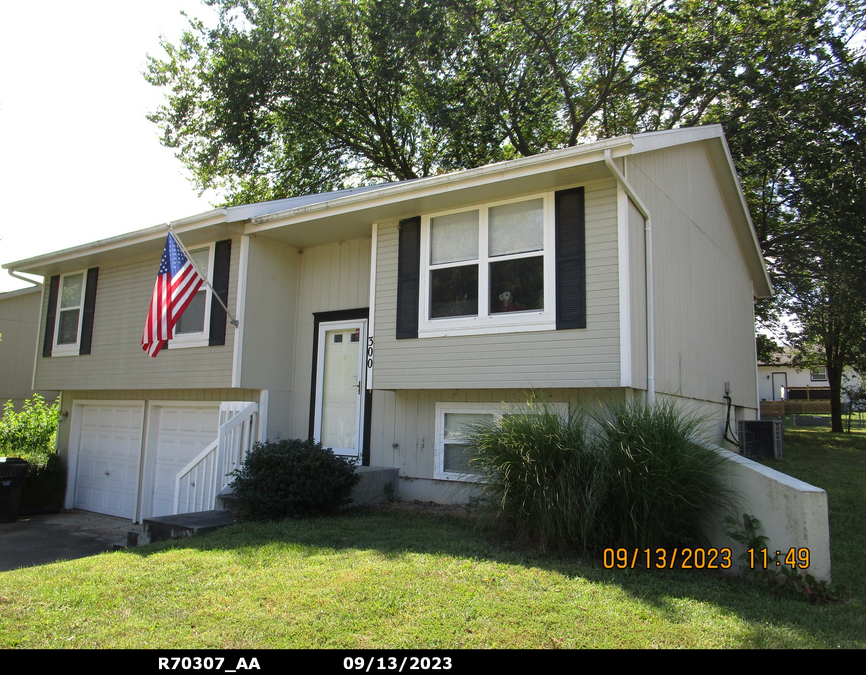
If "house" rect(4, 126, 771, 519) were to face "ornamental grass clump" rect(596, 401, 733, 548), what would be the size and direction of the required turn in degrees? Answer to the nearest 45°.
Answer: approximately 90° to its left

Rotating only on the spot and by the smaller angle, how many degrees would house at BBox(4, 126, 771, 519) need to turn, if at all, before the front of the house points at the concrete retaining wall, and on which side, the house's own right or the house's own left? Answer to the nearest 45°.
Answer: approximately 90° to the house's own left

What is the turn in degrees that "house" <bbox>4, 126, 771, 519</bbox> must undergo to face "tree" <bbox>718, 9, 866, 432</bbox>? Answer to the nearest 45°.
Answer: approximately 180°

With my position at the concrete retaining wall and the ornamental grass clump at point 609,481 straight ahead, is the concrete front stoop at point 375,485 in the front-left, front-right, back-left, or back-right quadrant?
front-right

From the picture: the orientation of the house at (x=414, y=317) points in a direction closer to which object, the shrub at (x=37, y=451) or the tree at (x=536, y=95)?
the shrub

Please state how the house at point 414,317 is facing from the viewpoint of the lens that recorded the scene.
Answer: facing the viewer and to the left of the viewer

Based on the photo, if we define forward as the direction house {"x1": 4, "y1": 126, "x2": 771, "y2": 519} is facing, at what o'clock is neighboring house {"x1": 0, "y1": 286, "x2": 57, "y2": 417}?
The neighboring house is roughly at 3 o'clock from the house.

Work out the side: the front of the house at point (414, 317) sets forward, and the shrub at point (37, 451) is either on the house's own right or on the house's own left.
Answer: on the house's own right

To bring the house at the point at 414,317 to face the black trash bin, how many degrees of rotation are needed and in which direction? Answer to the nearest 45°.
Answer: approximately 45° to its right

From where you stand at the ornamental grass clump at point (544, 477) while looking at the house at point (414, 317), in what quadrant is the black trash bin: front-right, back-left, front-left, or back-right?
front-left
